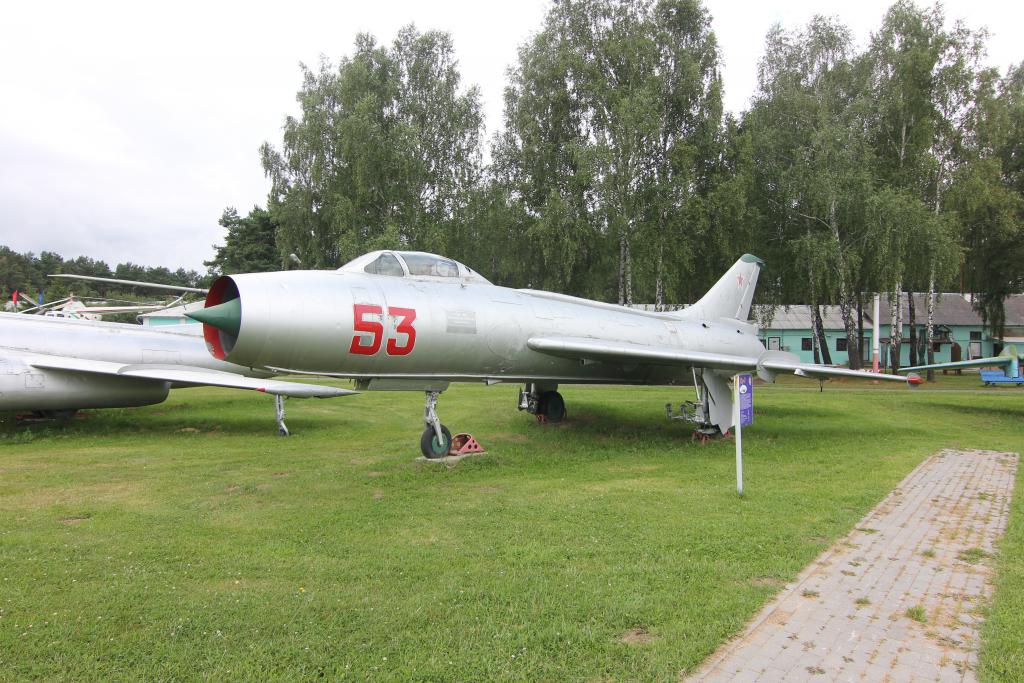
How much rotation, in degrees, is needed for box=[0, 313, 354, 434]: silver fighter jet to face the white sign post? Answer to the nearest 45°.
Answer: approximately 135° to its left

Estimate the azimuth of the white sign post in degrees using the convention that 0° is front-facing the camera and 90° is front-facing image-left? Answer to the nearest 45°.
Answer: approximately 0°

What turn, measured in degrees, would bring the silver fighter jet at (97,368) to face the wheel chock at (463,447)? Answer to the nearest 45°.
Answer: approximately 135° to its left

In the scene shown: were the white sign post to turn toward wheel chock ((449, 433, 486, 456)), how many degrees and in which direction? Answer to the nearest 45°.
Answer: approximately 90° to its right

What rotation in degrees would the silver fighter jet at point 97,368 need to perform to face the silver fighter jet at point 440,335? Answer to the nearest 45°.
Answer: approximately 135° to its left

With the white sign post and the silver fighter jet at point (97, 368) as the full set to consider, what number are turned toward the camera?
1

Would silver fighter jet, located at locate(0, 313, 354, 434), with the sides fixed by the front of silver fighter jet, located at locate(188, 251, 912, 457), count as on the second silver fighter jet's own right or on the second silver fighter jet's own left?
on the second silver fighter jet's own right

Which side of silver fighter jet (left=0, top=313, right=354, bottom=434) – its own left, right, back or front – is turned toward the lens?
left
